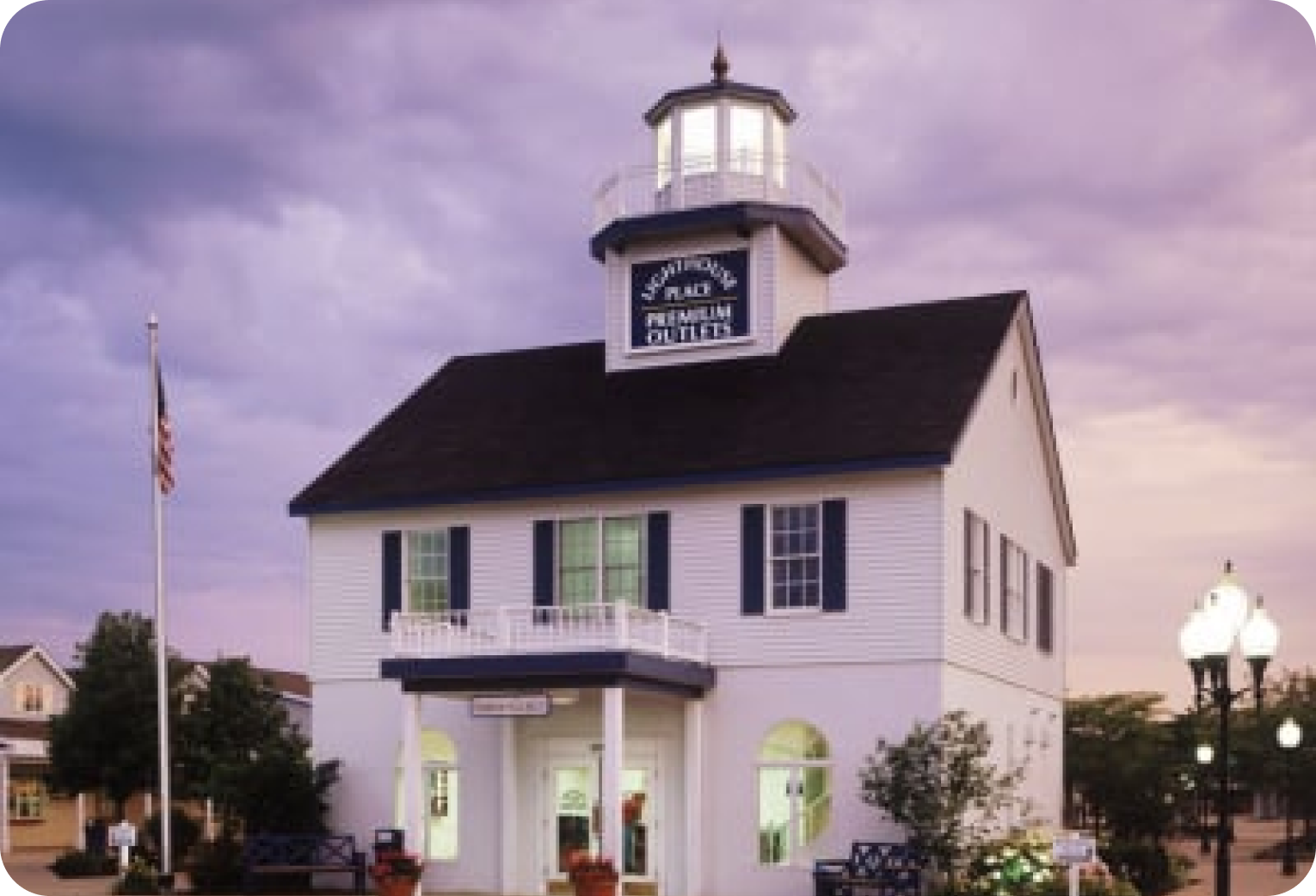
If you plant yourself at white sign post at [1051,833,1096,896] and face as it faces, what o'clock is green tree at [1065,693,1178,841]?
The green tree is roughly at 6 o'clock from the white sign post.

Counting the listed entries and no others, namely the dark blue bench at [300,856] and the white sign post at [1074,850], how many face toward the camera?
2

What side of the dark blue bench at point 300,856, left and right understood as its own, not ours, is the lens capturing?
front

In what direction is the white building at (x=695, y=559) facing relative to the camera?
toward the camera

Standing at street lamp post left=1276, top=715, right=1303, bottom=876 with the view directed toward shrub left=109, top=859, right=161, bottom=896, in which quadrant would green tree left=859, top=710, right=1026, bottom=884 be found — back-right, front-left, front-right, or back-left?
front-left

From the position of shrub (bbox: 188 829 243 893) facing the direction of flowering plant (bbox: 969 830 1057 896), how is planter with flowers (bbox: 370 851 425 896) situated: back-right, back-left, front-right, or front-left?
front-right

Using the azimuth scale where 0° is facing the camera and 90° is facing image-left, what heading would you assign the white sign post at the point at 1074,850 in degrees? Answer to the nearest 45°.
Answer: approximately 0°

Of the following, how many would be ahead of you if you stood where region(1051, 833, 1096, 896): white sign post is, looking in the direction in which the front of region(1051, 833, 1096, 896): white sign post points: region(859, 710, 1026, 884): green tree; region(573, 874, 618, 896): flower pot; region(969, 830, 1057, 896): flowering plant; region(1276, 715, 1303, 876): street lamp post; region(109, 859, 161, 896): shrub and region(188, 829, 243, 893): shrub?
0

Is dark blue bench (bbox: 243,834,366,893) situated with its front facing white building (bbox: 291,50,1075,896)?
no

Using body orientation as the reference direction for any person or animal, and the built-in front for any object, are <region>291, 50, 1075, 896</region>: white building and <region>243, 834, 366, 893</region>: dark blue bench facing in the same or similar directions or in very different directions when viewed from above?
same or similar directions
